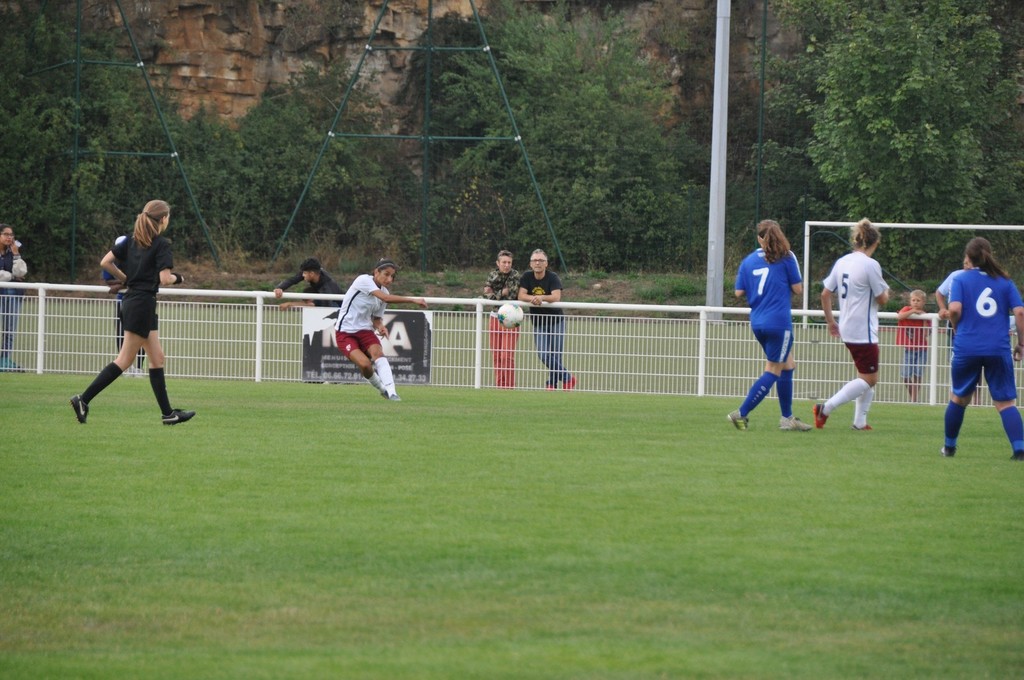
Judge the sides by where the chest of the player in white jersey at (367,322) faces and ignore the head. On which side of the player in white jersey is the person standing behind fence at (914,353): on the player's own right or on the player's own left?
on the player's own left

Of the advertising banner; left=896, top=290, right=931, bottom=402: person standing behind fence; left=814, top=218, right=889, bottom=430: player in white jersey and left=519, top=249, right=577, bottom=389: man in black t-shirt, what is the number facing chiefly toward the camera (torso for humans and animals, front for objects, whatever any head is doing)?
3

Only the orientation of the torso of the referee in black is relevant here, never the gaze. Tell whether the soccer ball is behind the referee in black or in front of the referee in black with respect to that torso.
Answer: in front

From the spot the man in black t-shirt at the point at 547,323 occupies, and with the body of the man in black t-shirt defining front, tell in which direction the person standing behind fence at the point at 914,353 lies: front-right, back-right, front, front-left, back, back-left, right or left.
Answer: left

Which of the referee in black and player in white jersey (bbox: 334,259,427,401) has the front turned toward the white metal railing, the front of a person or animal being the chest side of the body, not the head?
the referee in black

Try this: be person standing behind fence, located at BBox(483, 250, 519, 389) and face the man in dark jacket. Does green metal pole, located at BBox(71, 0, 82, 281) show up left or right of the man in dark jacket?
right

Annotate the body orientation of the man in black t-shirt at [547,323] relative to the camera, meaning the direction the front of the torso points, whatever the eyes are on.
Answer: toward the camera

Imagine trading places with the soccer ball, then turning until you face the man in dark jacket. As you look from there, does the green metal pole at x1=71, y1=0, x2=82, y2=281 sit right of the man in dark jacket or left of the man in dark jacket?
right

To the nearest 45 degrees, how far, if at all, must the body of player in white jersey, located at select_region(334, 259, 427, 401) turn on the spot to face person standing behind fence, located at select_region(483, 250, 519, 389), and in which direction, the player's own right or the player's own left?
approximately 90° to the player's own left

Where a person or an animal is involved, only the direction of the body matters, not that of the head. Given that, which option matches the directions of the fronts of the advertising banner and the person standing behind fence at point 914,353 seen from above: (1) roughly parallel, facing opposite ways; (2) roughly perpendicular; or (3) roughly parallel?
roughly parallel

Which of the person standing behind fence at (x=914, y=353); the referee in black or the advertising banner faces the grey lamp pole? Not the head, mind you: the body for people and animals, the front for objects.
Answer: the referee in black

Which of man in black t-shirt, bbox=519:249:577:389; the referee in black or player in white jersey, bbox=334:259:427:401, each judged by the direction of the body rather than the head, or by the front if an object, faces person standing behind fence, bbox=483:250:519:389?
the referee in black

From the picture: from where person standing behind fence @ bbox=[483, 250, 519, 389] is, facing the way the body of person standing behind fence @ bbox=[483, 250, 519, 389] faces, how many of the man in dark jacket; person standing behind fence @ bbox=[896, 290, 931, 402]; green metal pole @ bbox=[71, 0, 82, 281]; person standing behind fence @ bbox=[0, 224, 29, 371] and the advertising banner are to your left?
1

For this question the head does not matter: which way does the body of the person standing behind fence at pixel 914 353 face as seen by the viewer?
toward the camera

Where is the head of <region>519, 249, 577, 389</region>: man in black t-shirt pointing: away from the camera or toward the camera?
toward the camera

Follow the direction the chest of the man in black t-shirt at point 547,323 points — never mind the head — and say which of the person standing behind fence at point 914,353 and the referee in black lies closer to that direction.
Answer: the referee in black

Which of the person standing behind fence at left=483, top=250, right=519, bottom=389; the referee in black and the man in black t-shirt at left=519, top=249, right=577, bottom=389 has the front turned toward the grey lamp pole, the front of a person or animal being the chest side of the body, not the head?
the referee in black
